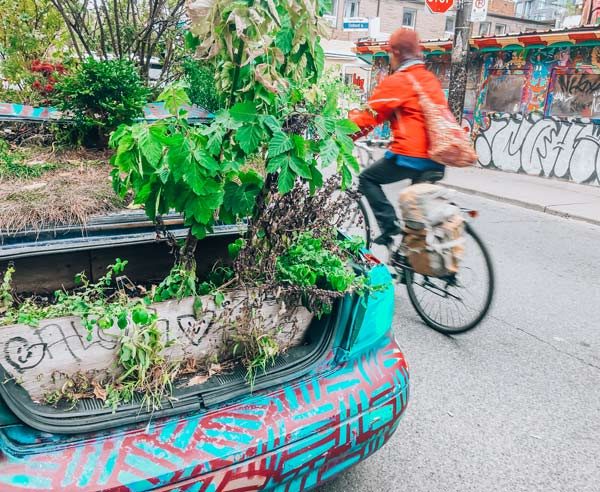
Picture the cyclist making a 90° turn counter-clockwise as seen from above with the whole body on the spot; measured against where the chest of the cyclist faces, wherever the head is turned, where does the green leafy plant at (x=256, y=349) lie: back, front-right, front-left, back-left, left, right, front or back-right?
front-left

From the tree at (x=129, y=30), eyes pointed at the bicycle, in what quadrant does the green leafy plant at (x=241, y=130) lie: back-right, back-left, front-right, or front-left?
front-right

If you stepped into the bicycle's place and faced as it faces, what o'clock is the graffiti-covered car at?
The graffiti-covered car is roughly at 8 o'clock from the bicycle.

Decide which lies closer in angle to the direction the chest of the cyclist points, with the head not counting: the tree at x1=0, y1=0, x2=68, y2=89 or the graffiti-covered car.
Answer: the tree

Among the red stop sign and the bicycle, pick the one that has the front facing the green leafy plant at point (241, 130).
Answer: the red stop sign

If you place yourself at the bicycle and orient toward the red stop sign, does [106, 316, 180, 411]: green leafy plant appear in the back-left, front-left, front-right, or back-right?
back-left

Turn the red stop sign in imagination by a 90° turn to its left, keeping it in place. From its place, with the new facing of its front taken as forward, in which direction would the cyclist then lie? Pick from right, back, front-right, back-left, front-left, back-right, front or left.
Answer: right

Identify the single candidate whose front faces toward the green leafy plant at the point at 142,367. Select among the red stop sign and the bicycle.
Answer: the red stop sign

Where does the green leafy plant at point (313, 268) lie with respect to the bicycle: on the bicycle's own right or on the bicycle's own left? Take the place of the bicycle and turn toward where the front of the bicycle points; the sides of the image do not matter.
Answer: on the bicycle's own left

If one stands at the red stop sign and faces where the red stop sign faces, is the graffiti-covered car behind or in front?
in front

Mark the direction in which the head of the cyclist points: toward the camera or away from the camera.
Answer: away from the camera

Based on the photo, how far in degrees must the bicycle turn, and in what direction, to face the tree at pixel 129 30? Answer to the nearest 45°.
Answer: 0° — it already faces it

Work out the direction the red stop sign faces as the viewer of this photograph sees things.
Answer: facing the viewer
